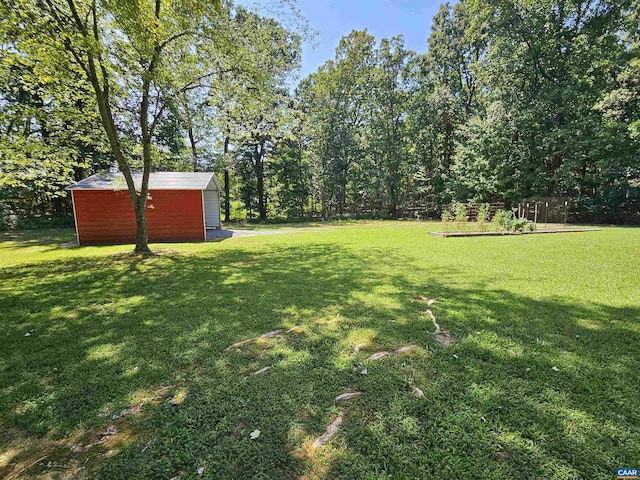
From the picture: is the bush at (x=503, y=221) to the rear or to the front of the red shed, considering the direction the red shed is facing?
to the front

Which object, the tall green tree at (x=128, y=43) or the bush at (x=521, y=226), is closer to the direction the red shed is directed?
the bush

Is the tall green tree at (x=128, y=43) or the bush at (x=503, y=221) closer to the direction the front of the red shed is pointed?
the bush

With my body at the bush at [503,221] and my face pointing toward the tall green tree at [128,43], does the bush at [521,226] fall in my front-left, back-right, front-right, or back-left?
back-left

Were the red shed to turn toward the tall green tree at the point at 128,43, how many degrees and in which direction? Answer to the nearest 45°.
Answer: approximately 90° to its right

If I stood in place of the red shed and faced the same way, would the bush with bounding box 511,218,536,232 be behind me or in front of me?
in front
